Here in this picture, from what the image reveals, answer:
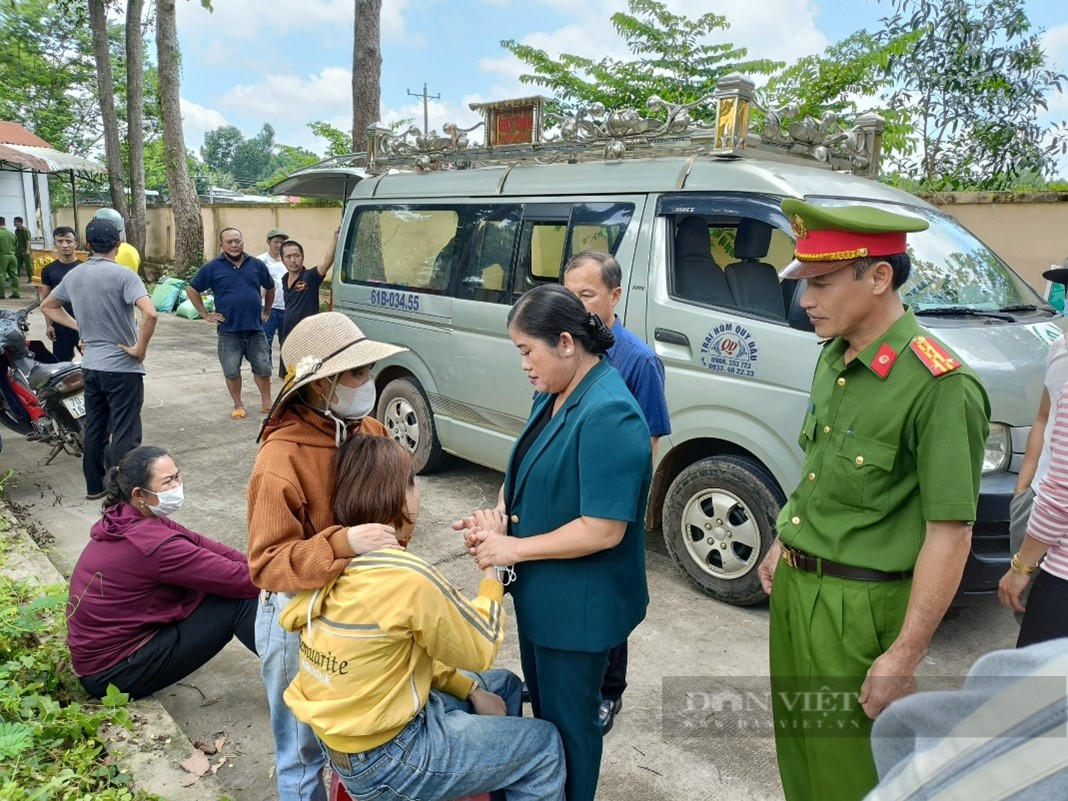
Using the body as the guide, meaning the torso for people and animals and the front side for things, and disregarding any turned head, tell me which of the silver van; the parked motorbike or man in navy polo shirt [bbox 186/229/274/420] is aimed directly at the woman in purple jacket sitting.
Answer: the man in navy polo shirt

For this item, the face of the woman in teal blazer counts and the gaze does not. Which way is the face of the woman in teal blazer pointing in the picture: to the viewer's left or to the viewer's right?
to the viewer's left

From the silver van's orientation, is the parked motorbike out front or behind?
behind

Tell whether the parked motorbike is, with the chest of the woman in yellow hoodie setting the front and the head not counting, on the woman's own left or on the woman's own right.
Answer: on the woman's own left

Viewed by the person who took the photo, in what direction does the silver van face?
facing the viewer and to the right of the viewer

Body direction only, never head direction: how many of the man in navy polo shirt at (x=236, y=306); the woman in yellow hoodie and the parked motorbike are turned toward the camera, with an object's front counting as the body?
1

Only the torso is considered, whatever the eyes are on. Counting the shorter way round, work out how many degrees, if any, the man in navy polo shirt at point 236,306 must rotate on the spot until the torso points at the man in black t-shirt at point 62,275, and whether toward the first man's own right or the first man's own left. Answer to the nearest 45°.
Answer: approximately 135° to the first man's own right

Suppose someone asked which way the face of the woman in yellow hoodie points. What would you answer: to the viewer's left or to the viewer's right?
to the viewer's right

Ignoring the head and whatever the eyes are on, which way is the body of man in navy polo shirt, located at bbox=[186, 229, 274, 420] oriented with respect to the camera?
toward the camera

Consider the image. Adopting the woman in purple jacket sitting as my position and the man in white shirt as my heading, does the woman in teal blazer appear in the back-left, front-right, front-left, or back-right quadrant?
back-right
